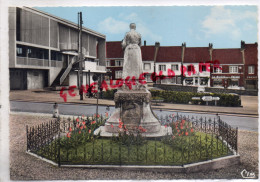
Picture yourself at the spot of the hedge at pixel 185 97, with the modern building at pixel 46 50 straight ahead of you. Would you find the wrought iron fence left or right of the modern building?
left

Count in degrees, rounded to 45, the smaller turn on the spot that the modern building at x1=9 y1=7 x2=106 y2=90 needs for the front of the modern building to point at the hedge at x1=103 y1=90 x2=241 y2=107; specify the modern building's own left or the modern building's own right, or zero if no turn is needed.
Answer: approximately 45° to the modern building's own left

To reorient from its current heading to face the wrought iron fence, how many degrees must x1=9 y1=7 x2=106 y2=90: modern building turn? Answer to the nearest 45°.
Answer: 0° — it already faces it

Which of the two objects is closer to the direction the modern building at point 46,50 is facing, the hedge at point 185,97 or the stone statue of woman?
the stone statue of woman

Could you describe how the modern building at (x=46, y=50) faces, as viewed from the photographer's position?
facing the viewer and to the right of the viewer

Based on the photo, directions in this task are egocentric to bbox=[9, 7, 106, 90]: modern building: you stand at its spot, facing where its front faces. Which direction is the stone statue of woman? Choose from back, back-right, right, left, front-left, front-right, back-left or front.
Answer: front
